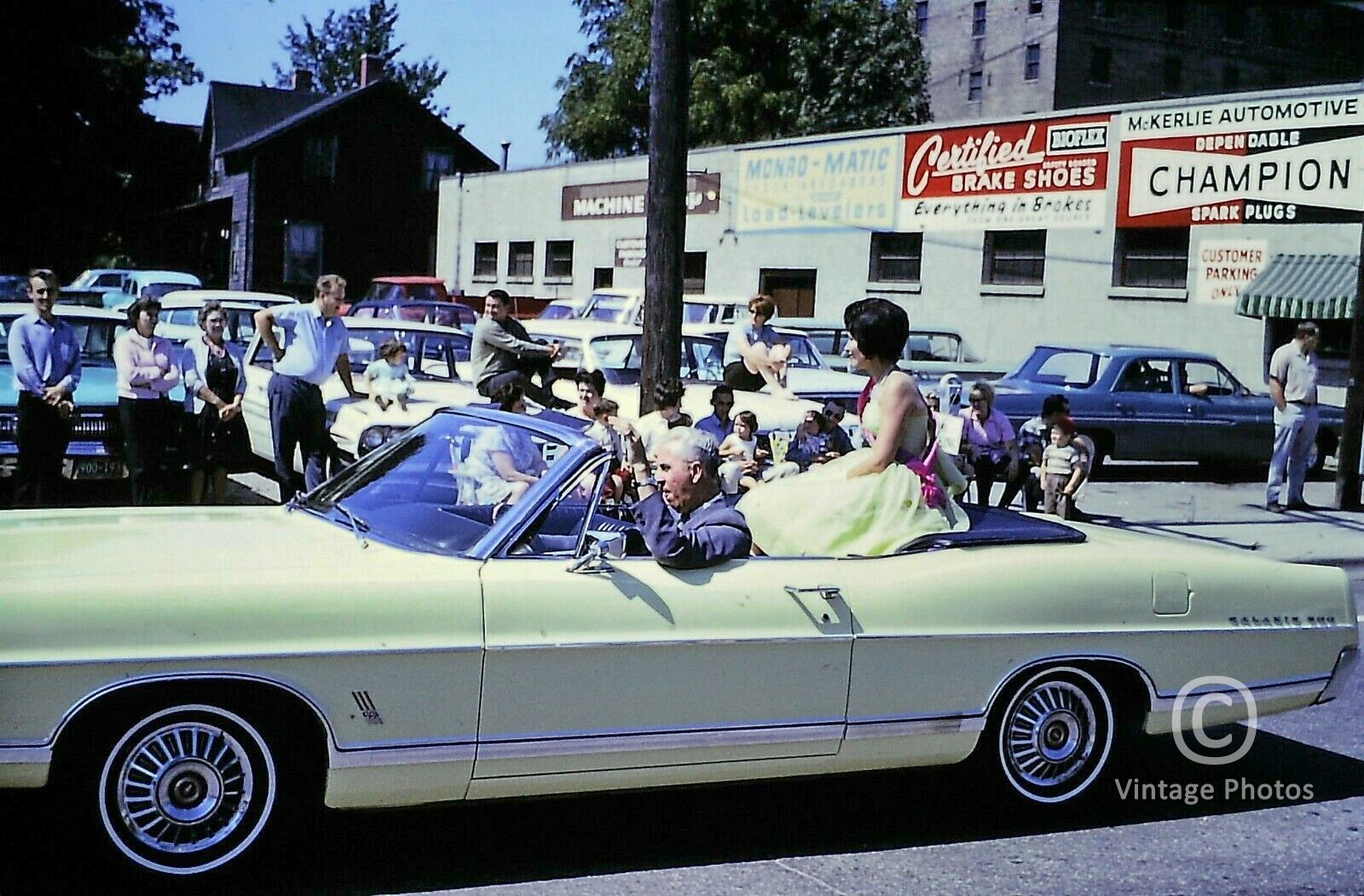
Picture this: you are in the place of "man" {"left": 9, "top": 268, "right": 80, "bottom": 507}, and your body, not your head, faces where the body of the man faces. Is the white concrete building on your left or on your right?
on your left

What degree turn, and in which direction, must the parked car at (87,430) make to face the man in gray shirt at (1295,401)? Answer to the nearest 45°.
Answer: approximately 90° to its left

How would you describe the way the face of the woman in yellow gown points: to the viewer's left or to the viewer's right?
to the viewer's left

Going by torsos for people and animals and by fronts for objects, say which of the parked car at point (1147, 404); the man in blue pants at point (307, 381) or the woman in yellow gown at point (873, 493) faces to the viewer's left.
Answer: the woman in yellow gown

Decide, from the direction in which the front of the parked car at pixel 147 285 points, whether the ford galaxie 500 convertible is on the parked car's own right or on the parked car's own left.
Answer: on the parked car's own left

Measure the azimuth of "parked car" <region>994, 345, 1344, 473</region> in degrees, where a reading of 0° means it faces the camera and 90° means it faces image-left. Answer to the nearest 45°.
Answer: approximately 270°

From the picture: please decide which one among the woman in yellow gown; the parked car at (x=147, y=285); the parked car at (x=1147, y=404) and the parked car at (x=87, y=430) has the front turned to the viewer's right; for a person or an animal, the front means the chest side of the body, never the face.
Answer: the parked car at (x=1147, y=404)

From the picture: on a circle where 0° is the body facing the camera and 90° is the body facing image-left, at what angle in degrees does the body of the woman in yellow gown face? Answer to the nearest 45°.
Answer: approximately 90°

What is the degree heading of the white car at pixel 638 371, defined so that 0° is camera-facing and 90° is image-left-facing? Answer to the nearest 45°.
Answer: approximately 315°
